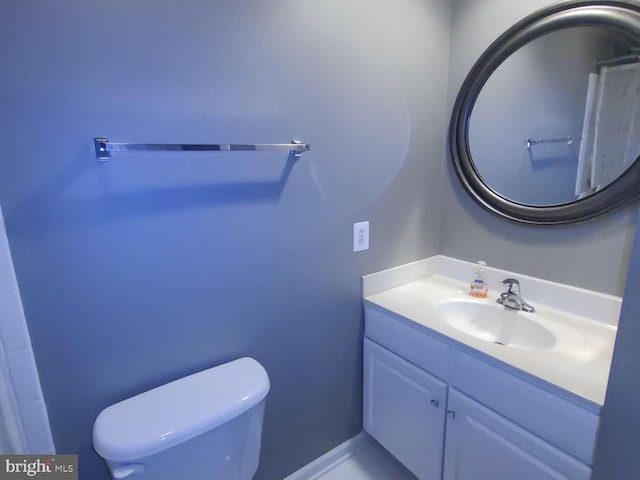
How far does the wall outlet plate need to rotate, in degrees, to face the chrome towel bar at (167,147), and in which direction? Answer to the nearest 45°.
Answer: approximately 90° to its right

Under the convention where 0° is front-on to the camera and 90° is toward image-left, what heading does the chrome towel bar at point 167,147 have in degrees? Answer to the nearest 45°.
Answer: approximately 315°

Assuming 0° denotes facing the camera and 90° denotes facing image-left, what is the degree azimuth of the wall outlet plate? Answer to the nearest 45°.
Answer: approximately 315°

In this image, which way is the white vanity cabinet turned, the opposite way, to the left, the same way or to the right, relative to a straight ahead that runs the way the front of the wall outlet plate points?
to the right

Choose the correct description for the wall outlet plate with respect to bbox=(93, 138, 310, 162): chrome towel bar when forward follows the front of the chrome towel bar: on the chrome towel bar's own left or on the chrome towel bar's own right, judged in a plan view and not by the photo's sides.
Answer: on the chrome towel bar's own left

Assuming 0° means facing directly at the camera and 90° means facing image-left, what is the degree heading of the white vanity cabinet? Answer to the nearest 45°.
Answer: approximately 45°

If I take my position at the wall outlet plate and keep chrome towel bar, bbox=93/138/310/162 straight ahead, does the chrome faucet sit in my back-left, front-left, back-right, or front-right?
back-left
